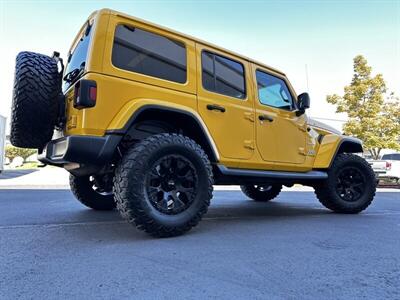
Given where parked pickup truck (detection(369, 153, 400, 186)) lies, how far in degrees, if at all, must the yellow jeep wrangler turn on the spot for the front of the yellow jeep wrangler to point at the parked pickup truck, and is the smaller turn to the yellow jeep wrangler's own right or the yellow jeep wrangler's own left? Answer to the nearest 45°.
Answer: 0° — it already faces it

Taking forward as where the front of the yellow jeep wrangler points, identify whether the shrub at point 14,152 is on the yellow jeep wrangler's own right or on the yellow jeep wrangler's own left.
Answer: on the yellow jeep wrangler's own left

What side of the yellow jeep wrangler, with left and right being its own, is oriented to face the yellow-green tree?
front

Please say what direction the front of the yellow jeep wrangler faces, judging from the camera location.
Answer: facing away from the viewer and to the right of the viewer

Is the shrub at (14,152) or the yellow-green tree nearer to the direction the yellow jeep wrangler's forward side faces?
the yellow-green tree
